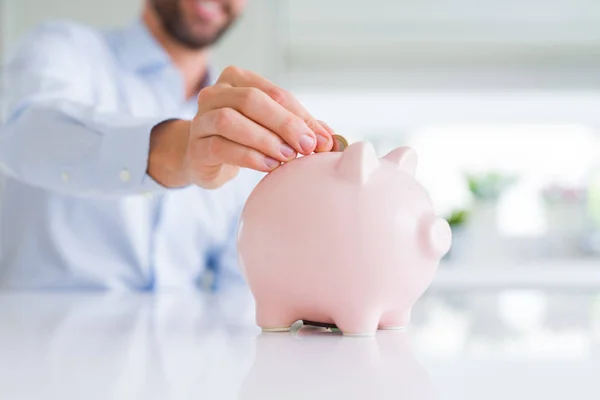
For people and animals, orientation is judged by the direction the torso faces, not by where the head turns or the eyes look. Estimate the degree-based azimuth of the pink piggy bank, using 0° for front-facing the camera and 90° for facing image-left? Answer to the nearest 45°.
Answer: approximately 315°

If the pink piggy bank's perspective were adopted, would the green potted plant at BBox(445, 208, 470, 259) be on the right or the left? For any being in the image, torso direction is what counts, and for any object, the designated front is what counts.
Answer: on its left
